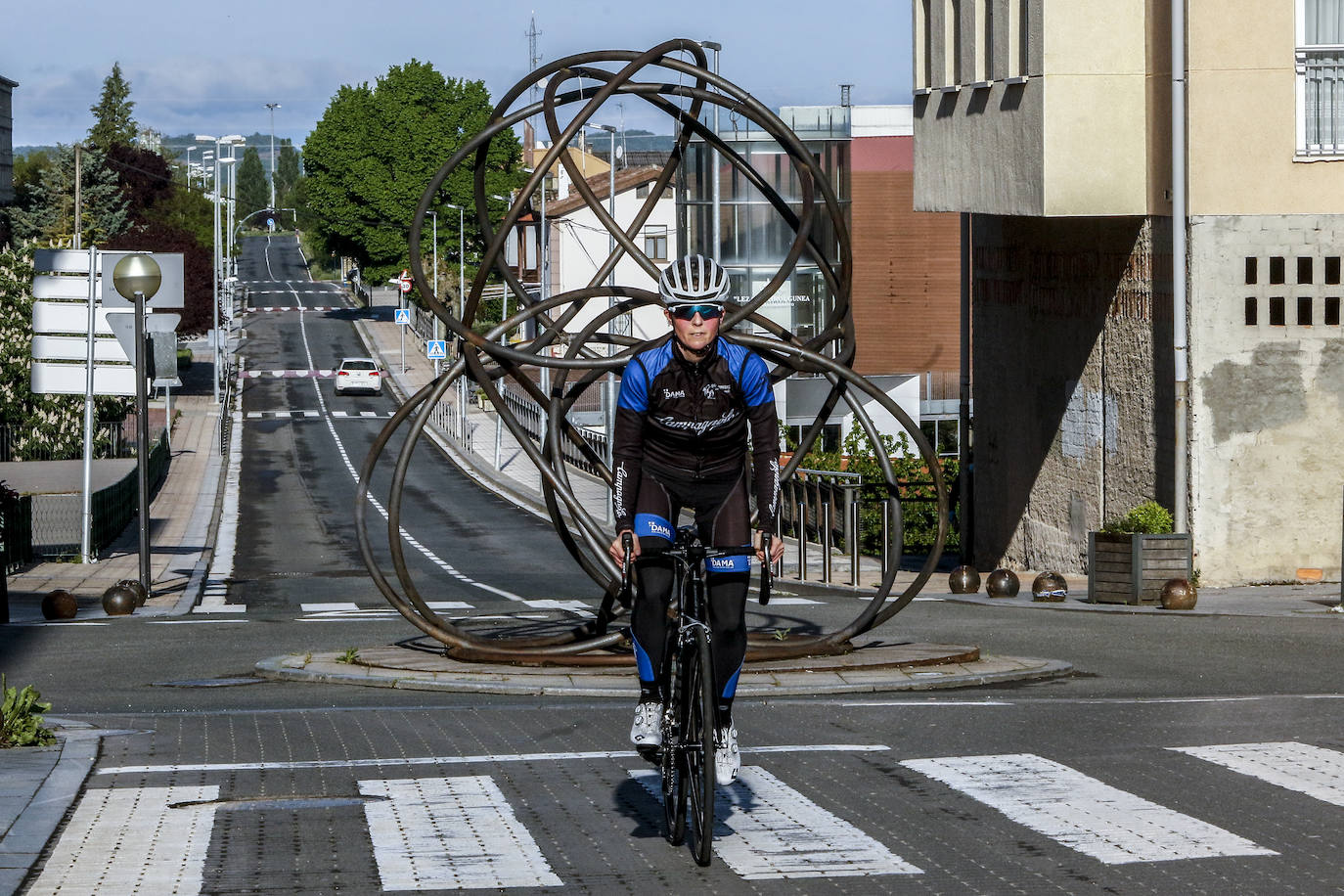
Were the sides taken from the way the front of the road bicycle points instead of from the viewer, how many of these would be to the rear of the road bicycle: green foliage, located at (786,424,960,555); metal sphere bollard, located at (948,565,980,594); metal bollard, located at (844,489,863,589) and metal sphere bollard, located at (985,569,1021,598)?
4

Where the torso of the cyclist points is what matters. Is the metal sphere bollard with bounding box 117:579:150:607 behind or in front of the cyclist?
behind

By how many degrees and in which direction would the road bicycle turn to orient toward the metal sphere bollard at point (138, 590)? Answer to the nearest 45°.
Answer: approximately 135° to its right

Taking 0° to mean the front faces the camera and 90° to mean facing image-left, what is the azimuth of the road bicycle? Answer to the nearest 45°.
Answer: approximately 0°

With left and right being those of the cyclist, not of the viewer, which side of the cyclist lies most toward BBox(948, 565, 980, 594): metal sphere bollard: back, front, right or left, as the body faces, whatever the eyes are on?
back

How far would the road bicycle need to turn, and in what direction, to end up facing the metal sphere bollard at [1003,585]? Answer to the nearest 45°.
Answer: approximately 180°

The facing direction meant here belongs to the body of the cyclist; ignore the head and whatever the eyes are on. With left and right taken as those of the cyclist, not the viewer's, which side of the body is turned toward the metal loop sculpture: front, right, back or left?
back

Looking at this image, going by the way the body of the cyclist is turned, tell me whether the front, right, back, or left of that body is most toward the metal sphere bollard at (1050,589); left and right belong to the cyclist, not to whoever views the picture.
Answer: back

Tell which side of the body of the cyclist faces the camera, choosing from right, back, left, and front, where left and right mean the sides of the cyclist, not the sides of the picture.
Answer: front

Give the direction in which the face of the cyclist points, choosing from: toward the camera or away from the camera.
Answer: toward the camera

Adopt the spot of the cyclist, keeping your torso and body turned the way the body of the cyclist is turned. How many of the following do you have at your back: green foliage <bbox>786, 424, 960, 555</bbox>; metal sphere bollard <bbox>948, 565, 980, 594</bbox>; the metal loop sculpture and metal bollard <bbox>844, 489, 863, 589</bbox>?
4

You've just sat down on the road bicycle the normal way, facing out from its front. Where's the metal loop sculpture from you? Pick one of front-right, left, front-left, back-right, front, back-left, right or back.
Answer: back

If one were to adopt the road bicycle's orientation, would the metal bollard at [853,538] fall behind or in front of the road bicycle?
behind

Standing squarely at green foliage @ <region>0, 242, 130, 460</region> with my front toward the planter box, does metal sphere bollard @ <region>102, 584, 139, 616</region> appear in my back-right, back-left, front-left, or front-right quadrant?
front-right

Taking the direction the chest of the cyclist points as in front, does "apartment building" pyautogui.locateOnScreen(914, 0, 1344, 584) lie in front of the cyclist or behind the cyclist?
behind

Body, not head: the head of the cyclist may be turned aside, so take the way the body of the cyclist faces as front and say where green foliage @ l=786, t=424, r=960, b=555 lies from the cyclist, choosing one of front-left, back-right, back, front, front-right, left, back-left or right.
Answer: back
